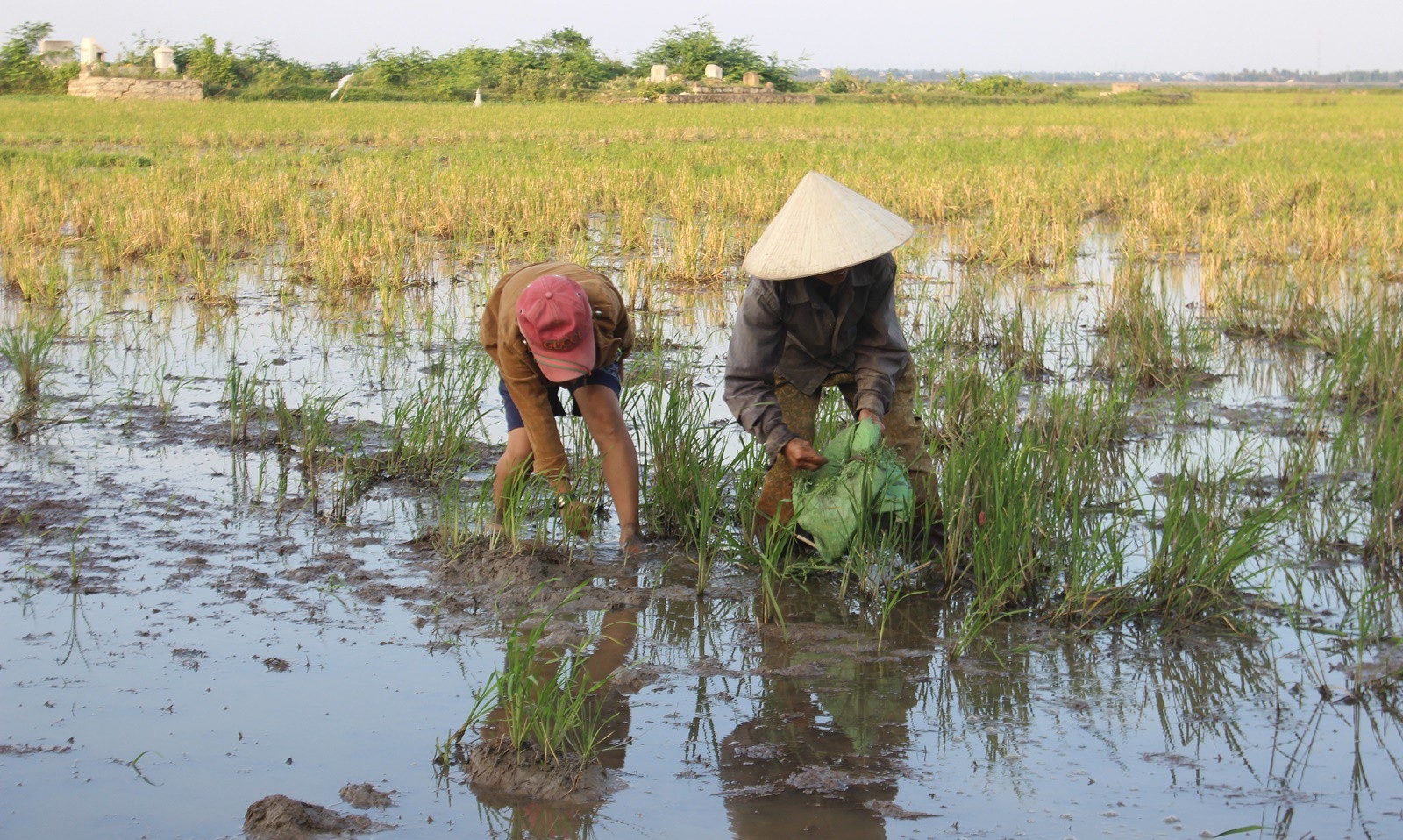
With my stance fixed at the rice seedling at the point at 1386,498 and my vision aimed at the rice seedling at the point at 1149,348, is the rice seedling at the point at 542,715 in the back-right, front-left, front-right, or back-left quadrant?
back-left

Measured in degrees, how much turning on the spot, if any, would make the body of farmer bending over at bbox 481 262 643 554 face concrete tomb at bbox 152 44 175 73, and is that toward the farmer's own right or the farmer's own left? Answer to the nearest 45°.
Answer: approximately 180°

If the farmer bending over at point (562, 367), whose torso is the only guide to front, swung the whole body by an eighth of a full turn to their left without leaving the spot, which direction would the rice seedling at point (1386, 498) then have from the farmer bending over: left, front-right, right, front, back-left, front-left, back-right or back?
front-left

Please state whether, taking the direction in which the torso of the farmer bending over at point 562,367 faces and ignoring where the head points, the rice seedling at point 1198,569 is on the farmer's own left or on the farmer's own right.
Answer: on the farmer's own left

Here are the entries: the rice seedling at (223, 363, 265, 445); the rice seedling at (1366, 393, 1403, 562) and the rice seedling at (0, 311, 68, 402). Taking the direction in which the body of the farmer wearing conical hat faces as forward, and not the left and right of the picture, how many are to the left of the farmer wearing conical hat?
1

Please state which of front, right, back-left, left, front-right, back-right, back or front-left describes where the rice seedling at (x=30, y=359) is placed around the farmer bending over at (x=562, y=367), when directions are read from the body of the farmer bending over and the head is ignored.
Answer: back-right

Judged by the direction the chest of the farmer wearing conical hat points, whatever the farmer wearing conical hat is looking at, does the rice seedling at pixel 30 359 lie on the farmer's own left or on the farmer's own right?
on the farmer's own right

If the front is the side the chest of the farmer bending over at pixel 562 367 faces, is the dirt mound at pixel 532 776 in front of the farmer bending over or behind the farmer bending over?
in front

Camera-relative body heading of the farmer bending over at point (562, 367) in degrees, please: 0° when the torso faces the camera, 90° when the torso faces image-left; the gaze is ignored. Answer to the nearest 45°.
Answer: approximately 0°

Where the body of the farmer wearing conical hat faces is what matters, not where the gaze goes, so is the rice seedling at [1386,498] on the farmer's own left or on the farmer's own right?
on the farmer's own left

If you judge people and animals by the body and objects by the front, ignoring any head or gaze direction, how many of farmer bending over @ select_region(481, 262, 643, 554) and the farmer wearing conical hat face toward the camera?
2
